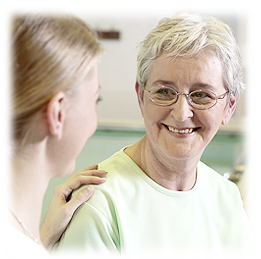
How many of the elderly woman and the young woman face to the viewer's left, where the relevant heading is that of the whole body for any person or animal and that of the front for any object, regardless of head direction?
0

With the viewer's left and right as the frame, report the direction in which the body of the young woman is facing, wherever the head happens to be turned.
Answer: facing away from the viewer and to the right of the viewer

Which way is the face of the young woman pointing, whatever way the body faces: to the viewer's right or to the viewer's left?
to the viewer's right

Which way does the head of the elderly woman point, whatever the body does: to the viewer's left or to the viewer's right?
to the viewer's left
